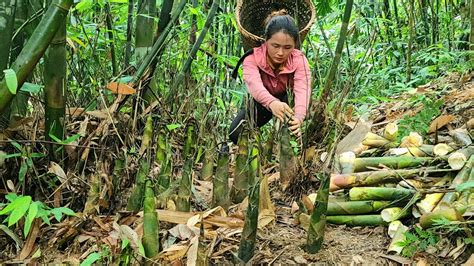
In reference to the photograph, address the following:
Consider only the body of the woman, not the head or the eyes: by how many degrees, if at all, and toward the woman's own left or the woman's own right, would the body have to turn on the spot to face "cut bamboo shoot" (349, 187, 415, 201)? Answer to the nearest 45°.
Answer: approximately 45° to the woman's own left

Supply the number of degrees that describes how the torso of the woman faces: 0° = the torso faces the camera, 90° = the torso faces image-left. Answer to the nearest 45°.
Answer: approximately 0°

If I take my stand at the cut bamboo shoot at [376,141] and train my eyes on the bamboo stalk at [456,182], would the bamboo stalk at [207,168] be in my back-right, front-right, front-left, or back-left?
back-right

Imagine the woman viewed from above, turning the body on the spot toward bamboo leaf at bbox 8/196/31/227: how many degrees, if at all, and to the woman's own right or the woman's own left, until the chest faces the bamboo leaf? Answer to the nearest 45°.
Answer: approximately 45° to the woman's own right

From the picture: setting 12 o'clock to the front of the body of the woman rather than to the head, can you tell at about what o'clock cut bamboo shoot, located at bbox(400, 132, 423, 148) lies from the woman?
The cut bamboo shoot is roughly at 10 o'clock from the woman.

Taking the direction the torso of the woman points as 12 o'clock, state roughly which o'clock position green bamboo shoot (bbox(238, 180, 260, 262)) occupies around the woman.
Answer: The green bamboo shoot is roughly at 12 o'clock from the woman.

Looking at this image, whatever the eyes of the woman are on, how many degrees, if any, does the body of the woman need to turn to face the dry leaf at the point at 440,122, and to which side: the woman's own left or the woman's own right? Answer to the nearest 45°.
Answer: approximately 90° to the woman's own left

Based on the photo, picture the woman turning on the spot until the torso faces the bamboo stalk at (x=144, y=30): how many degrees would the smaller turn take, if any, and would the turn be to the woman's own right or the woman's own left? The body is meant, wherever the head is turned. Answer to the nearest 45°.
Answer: approximately 90° to the woman's own right

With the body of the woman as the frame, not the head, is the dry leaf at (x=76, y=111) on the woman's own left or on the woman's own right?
on the woman's own right

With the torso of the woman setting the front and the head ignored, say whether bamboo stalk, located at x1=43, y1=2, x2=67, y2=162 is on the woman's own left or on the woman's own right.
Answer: on the woman's own right

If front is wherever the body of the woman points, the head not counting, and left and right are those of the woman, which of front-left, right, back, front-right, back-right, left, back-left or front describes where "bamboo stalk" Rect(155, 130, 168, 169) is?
front-right

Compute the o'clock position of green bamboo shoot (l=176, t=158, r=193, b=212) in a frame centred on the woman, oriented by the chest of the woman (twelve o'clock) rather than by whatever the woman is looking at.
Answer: The green bamboo shoot is roughly at 1 o'clock from the woman.
